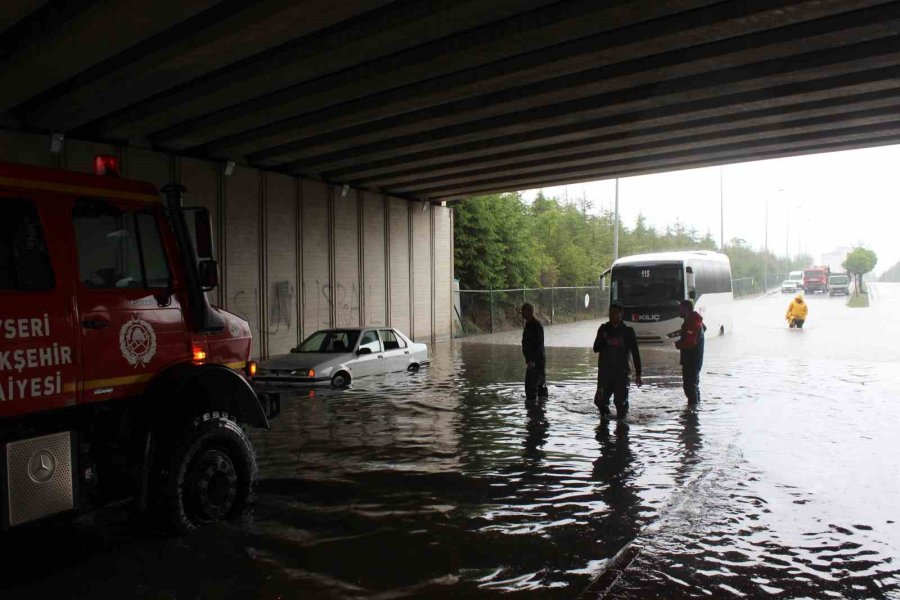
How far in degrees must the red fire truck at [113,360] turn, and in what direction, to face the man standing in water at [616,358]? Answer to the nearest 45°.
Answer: approximately 45° to its right

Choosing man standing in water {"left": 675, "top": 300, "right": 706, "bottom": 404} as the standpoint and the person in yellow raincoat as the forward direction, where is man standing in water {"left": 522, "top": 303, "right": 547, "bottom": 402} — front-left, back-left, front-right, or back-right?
back-left

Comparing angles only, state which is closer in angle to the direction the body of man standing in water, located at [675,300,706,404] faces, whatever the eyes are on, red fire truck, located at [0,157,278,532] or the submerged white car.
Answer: the submerged white car

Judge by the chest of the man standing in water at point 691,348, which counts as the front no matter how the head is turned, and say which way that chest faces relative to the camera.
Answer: to the viewer's left

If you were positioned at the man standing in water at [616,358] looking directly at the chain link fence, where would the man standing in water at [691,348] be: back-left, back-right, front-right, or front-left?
front-right

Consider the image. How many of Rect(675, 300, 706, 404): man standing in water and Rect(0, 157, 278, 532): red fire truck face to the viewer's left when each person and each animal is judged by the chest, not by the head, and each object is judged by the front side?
1

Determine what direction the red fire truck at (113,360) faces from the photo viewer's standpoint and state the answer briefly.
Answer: facing away from the viewer and to the right of the viewer

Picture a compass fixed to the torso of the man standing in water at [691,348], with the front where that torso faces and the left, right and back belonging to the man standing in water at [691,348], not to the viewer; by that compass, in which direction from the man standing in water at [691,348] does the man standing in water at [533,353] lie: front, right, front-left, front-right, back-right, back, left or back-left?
front

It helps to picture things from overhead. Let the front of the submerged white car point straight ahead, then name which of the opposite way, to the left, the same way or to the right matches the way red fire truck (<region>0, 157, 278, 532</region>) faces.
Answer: the opposite way

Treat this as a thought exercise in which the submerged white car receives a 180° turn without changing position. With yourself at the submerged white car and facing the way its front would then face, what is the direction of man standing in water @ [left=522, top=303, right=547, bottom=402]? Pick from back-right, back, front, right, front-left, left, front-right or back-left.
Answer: right

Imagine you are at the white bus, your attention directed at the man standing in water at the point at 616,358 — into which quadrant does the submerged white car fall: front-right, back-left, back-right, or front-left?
front-right

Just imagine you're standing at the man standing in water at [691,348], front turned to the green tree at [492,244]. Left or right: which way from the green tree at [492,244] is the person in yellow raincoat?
right

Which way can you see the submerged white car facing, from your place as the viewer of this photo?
facing the viewer and to the left of the viewer

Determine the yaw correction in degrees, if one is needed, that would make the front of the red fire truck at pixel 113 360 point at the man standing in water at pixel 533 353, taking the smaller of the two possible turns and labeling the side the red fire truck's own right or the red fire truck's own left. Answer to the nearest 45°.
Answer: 0° — it already faces them
